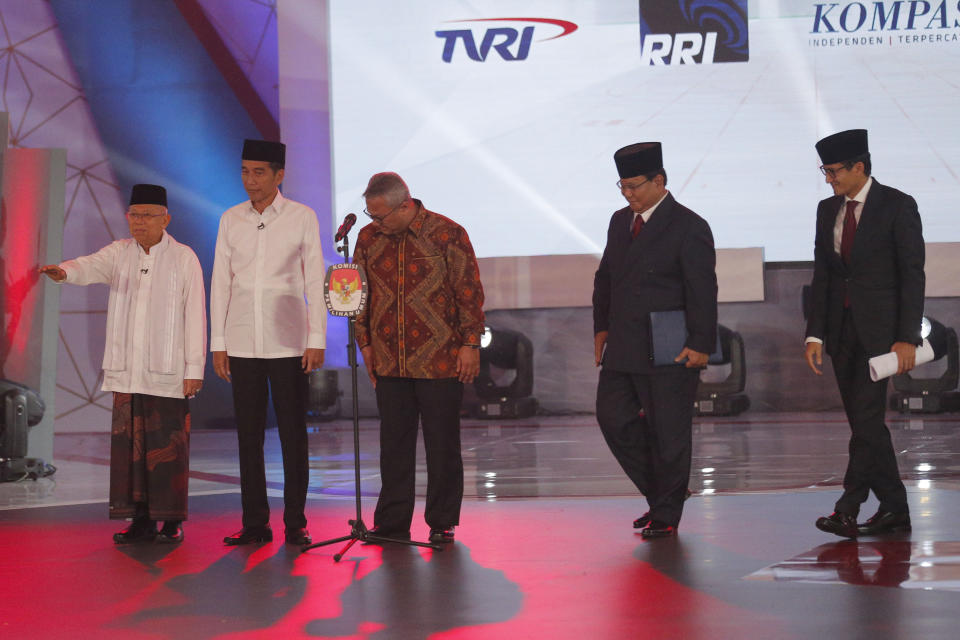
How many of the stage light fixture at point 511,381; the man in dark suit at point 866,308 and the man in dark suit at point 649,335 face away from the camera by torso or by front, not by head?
0

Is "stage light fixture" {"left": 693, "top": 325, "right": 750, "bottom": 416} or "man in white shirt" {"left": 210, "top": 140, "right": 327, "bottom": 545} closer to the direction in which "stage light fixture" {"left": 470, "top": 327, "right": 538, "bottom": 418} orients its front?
the man in white shirt

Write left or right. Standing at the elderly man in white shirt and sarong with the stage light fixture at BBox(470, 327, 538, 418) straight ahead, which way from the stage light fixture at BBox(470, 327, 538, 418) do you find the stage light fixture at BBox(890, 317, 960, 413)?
right

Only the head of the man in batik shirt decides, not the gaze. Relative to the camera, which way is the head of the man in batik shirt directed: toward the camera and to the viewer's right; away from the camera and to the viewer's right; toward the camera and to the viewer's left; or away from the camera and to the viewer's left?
toward the camera and to the viewer's left

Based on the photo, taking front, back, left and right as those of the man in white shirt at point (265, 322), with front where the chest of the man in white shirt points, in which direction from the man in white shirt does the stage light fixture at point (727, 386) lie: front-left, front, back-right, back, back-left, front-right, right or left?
back-left

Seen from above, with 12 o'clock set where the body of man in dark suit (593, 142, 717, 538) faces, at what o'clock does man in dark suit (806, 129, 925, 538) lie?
man in dark suit (806, 129, 925, 538) is roughly at 8 o'clock from man in dark suit (593, 142, 717, 538).

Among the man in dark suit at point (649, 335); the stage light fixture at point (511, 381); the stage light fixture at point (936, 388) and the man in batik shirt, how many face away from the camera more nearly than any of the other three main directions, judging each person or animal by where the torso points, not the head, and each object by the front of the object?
0

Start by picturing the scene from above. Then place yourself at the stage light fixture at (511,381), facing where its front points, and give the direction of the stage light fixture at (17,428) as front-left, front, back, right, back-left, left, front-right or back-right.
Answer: front

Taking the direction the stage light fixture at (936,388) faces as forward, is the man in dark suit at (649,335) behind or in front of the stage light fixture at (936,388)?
in front

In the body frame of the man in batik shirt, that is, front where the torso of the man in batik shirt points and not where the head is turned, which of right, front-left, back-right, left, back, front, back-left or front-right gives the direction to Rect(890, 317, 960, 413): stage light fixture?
back

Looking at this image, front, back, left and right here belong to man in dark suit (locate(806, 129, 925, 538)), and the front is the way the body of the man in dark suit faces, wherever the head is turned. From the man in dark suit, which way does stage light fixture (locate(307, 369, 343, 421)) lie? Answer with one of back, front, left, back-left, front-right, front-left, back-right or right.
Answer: right

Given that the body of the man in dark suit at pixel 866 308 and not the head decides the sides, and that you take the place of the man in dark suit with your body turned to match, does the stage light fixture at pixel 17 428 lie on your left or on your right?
on your right

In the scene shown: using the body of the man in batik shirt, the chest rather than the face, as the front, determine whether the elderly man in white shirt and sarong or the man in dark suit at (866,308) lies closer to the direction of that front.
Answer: the elderly man in white shirt and sarong

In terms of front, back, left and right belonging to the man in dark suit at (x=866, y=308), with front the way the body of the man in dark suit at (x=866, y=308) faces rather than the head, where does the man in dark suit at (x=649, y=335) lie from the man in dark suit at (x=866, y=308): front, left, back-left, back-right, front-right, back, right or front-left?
front-right

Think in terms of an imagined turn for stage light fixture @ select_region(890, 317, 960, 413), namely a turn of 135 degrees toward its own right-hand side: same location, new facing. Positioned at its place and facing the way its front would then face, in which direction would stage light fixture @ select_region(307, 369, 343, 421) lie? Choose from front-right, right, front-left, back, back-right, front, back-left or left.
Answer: left

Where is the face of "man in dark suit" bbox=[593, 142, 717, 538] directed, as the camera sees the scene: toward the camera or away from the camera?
toward the camera

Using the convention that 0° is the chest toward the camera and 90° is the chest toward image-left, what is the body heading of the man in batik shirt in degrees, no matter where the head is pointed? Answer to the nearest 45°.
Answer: approximately 45°

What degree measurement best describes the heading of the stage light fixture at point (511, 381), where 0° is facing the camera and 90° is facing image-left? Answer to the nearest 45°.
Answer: approximately 45°

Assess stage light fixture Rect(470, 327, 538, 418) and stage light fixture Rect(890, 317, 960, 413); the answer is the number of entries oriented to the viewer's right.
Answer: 0

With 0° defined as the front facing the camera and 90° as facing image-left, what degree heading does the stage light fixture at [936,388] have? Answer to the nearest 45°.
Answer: approximately 45°
